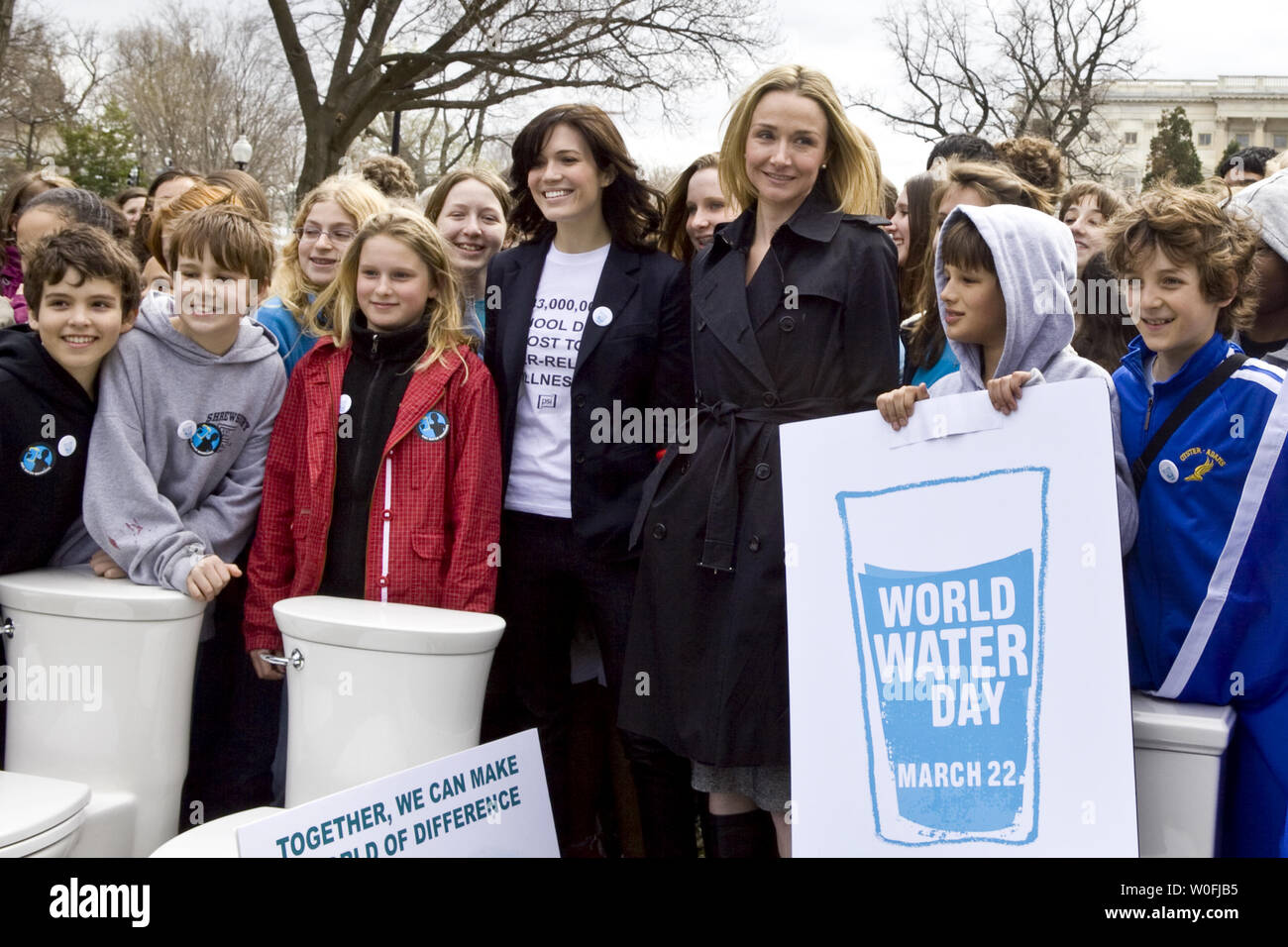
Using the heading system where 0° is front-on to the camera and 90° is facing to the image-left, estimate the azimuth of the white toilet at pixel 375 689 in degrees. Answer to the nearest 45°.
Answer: approximately 45°

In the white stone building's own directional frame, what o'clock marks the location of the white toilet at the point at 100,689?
The white toilet is roughly at 12 o'clock from the white stone building.

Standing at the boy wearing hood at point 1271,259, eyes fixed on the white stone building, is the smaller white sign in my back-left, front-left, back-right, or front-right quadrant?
back-left

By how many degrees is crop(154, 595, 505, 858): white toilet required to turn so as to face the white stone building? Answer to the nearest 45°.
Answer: approximately 180°

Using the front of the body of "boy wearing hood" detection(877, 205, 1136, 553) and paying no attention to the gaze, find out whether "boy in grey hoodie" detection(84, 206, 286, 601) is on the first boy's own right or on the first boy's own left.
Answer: on the first boy's own right

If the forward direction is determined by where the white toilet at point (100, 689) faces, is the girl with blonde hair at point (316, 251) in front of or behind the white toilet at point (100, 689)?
behind

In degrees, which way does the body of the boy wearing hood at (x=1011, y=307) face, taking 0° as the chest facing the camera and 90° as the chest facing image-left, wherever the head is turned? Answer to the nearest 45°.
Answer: approximately 45°

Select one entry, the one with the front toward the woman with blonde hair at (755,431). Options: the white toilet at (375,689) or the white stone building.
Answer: the white stone building
